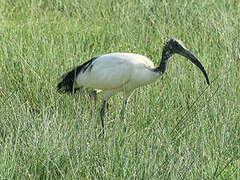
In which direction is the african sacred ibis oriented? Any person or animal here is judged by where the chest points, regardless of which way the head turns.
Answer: to the viewer's right
